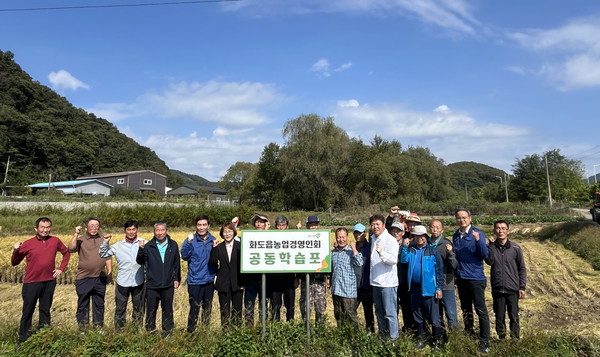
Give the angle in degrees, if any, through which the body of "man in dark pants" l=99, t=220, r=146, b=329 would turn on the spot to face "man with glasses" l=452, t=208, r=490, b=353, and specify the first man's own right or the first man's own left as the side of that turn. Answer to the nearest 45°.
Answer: approximately 45° to the first man's own left

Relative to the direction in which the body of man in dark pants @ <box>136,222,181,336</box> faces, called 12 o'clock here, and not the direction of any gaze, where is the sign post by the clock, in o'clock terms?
The sign post is roughly at 10 o'clock from the man in dark pants.

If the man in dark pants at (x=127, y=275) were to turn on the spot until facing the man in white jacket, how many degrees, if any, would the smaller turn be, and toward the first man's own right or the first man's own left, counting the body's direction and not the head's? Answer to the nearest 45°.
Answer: approximately 45° to the first man's own left

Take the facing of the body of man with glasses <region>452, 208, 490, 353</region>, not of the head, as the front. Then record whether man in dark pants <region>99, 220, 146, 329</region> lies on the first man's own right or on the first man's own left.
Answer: on the first man's own right

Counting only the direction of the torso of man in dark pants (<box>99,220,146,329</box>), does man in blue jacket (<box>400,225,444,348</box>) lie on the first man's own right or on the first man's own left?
on the first man's own left

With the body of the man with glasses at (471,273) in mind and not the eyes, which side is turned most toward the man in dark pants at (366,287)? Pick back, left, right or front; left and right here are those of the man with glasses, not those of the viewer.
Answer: right

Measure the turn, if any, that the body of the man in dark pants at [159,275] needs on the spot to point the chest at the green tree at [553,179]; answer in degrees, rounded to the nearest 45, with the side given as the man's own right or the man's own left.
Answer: approximately 135° to the man's own left

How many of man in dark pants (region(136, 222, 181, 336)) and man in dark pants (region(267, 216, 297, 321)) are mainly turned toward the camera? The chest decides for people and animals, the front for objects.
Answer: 2

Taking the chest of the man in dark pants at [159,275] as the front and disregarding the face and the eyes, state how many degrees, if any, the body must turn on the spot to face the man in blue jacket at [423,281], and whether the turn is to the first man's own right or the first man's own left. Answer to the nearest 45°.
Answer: approximately 45° to the first man's own left

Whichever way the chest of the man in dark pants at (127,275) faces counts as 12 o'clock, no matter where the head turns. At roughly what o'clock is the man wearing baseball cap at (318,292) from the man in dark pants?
The man wearing baseball cap is roughly at 10 o'clock from the man in dark pants.

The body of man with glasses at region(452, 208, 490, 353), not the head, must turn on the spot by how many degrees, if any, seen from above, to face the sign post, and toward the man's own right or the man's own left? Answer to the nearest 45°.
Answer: approximately 45° to the man's own right

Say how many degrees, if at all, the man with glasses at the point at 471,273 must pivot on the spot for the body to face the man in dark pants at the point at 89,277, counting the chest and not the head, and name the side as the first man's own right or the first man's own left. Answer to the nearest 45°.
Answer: approximately 90° to the first man's own right

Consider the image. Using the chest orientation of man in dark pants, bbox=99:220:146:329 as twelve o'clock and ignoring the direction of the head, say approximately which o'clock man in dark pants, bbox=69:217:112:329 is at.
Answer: man in dark pants, bbox=69:217:112:329 is roughly at 4 o'clock from man in dark pants, bbox=99:220:146:329.

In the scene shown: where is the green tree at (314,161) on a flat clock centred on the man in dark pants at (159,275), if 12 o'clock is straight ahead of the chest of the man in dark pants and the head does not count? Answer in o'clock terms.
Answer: The green tree is roughly at 7 o'clock from the man in dark pants.
